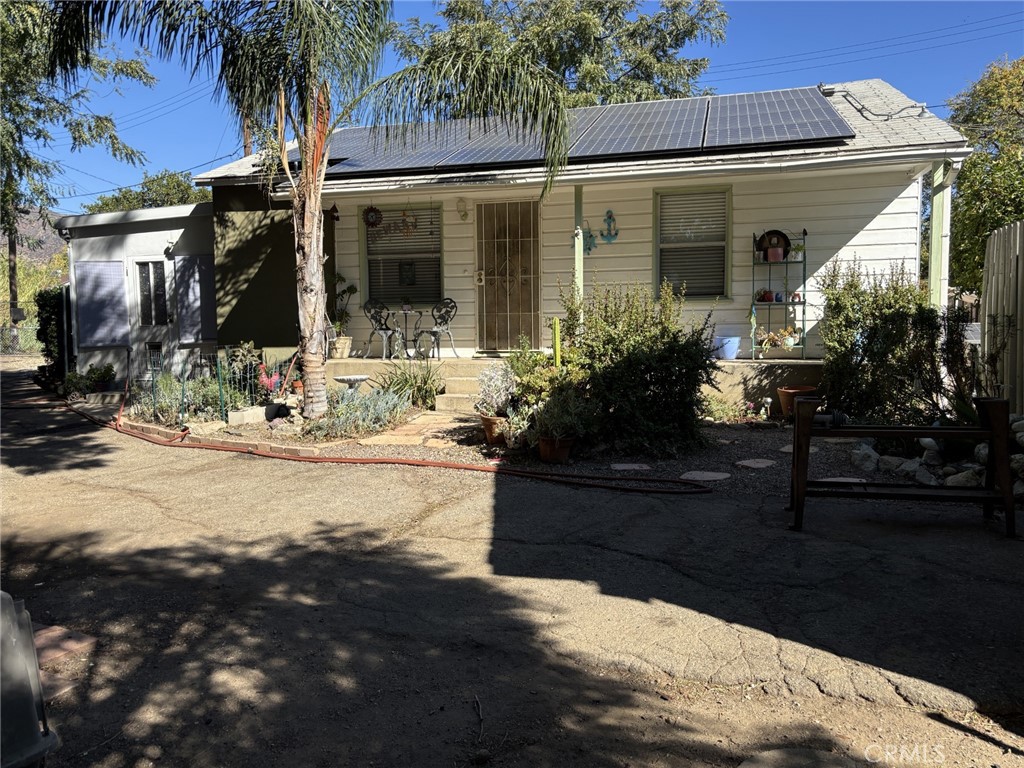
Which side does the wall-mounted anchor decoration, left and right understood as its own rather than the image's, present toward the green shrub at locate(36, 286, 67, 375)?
right

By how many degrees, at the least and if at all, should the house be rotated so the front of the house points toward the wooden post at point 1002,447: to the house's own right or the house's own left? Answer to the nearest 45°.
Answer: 0° — it already faces it

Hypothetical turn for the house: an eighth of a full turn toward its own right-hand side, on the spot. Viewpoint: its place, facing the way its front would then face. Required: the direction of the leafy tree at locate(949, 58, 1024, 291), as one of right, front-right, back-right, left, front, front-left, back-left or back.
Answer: back

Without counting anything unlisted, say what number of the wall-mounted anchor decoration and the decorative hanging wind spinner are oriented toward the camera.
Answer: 2

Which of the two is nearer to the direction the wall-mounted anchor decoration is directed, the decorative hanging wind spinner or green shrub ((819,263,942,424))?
the green shrub

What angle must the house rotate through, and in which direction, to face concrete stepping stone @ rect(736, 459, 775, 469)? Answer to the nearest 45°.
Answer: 0° — it already faces it
